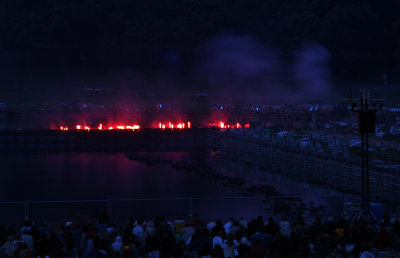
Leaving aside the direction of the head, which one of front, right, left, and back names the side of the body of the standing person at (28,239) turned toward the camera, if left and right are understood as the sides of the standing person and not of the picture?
back

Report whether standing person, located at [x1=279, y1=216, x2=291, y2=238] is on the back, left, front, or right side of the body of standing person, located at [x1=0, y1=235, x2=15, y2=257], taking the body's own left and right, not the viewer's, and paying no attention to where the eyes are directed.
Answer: right

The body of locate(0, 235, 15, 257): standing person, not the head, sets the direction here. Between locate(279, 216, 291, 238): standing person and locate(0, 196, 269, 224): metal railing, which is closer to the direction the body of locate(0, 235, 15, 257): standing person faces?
the metal railing

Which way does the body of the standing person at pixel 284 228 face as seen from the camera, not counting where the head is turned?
away from the camera

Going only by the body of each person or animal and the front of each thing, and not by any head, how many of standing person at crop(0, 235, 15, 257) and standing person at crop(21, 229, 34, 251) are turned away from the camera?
2

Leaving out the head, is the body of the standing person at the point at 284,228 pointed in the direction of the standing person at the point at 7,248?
no

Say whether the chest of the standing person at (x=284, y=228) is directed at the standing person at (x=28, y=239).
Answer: no

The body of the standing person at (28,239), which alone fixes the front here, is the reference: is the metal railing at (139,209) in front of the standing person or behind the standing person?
in front

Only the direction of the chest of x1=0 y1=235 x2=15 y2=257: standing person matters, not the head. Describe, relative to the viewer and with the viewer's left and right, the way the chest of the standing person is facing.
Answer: facing away from the viewer

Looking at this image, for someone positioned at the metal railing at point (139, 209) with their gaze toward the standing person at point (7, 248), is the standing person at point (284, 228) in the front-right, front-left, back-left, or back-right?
front-left

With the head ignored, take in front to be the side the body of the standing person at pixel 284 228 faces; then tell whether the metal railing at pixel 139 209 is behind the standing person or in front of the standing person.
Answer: in front
